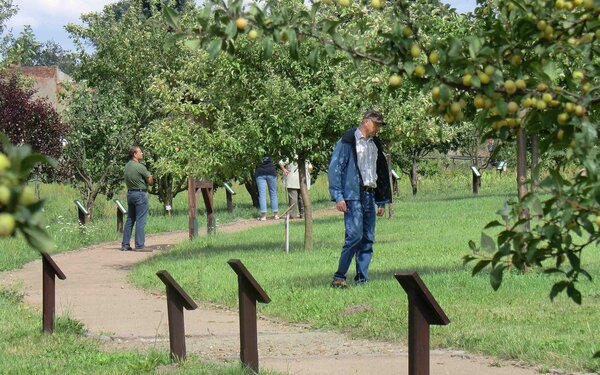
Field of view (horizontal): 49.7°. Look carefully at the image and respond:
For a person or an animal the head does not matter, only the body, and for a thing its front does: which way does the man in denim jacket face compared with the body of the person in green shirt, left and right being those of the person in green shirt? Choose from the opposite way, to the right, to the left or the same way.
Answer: to the right

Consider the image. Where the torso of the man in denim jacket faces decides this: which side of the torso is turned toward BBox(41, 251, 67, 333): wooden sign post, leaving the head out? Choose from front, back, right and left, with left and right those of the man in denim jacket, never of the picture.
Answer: right

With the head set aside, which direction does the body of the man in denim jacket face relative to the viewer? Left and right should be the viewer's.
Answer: facing the viewer and to the right of the viewer

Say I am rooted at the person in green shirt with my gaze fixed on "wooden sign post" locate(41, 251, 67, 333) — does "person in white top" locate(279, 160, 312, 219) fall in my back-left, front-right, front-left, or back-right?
back-left

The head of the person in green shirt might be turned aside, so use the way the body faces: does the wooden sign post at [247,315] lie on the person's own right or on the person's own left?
on the person's own right

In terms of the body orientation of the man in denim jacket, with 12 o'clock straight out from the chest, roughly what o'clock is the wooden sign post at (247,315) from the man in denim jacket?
The wooden sign post is roughly at 2 o'clock from the man in denim jacket.

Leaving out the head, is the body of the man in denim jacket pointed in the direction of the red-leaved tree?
no

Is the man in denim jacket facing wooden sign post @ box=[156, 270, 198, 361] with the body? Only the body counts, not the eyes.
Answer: no

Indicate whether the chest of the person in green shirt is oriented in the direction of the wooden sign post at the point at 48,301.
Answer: no

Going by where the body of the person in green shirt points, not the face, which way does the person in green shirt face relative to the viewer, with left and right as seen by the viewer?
facing away from the viewer and to the right of the viewer

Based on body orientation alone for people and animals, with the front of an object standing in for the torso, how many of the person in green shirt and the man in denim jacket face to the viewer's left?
0

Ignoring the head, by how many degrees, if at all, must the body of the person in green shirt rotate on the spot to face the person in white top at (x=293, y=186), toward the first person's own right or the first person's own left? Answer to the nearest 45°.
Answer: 0° — they already face them

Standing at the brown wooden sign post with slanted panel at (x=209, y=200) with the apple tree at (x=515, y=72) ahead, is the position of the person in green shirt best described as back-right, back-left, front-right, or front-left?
front-right
